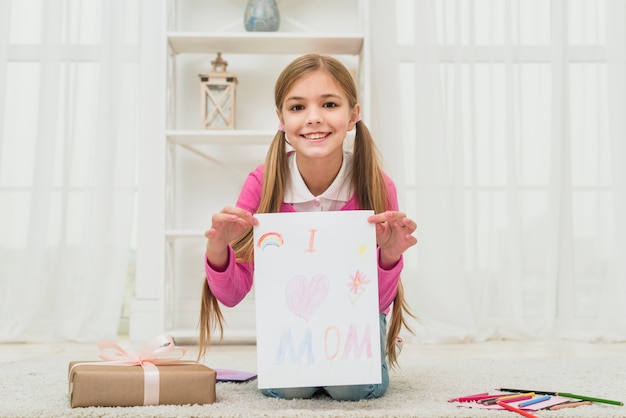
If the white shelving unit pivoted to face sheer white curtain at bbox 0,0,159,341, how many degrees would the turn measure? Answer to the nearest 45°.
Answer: approximately 90° to its right

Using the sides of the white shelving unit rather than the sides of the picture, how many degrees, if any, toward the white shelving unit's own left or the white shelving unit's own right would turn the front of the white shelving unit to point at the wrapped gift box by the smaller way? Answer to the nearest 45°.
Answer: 0° — it already faces it

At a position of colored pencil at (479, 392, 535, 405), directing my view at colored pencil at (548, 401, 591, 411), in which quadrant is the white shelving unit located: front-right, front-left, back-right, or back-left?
back-left

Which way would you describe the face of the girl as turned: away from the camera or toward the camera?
toward the camera

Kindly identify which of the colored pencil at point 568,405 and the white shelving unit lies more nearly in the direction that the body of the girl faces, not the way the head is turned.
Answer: the colored pencil

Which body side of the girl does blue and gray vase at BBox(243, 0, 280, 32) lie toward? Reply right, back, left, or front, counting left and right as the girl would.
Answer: back

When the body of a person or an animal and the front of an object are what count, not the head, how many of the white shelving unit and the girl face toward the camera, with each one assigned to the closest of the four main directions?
2

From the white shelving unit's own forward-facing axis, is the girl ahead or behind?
ahead

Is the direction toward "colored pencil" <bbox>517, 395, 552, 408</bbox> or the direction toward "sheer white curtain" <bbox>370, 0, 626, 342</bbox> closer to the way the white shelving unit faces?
the colored pencil

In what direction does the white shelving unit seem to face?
toward the camera

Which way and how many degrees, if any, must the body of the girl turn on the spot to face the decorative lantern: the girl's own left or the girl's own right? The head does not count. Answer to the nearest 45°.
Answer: approximately 180°

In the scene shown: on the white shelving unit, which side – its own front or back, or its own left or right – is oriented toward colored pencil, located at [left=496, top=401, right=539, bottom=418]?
front

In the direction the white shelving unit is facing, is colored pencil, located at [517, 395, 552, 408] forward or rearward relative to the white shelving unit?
forward

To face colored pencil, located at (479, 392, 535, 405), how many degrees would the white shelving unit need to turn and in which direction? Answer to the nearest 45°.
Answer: approximately 45° to its left

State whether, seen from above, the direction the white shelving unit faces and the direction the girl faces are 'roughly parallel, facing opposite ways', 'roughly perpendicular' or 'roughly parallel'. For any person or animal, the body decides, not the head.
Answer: roughly parallel

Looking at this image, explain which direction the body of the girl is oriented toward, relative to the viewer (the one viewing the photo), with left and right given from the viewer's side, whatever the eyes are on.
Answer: facing the viewer
